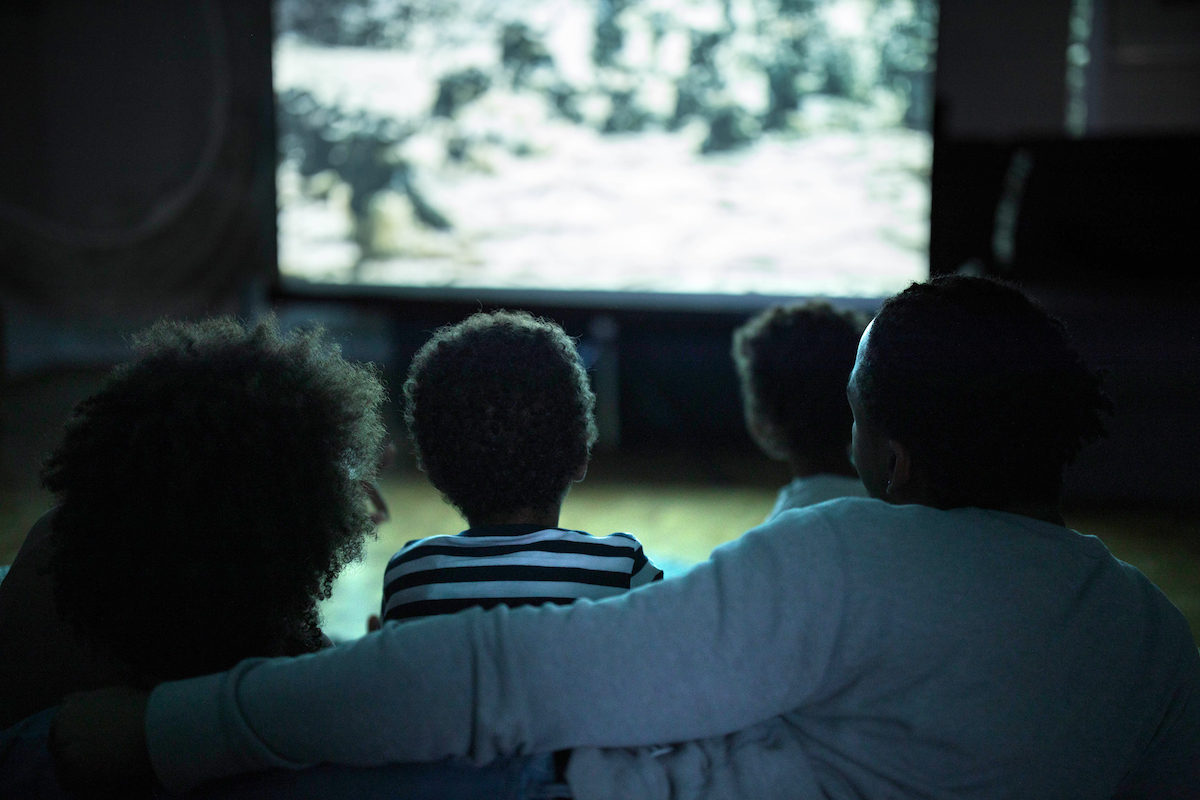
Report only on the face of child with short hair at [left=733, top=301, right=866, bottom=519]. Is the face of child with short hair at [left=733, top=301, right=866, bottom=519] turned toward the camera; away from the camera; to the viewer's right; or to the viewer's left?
away from the camera

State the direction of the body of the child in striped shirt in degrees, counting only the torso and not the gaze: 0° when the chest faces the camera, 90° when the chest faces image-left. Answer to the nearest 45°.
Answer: approximately 180°

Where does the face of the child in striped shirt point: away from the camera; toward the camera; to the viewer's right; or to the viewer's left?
away from the camera

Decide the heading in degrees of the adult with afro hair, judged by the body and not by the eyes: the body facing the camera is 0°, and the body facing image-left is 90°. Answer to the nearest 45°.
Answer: approximately 225°
